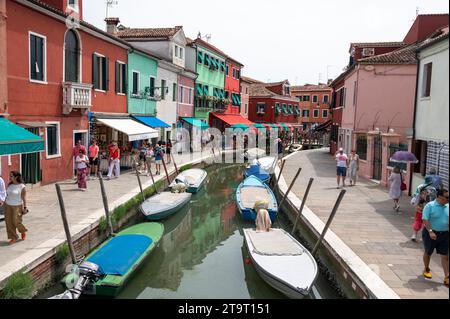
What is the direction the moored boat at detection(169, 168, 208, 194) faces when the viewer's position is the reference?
facing away from the viewer and to the right of the viewer

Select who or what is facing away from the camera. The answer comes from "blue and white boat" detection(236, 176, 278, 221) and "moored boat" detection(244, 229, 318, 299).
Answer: the blue and white boat

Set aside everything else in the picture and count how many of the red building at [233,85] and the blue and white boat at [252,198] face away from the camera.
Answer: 1

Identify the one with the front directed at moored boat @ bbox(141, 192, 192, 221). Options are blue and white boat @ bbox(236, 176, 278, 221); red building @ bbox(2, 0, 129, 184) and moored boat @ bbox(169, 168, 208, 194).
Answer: the red building

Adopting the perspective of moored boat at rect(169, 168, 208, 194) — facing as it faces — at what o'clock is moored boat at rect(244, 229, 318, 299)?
moored boat at rect(244, 229, 318, 299) is roughly at 4 o'clock from moored boat at rect(169, 168, 208, 194).

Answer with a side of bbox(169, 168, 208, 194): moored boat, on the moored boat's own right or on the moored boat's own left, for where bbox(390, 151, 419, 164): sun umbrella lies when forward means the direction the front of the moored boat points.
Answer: on the moored boat's own right

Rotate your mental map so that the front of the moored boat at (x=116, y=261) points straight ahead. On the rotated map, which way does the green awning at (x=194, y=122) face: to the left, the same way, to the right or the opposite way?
to the right

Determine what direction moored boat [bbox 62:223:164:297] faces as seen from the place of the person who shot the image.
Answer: facing away from the viewer and to the right of the viewer

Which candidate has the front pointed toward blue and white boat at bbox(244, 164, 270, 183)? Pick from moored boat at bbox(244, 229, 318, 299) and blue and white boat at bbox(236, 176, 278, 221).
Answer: blue and white boat at bbox(236, 176, 278, 221)

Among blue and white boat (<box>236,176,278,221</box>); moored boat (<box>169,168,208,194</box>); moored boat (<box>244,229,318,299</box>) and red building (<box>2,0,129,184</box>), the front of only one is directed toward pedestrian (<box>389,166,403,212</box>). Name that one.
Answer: the red building

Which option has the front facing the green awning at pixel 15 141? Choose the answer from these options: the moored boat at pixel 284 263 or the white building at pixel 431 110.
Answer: the white building

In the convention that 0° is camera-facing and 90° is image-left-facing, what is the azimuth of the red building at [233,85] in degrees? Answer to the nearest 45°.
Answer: approximately 315°

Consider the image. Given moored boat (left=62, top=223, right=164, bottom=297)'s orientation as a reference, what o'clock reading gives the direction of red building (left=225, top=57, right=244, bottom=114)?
The red building is roughly at 11 o'clock from the moored boat.
